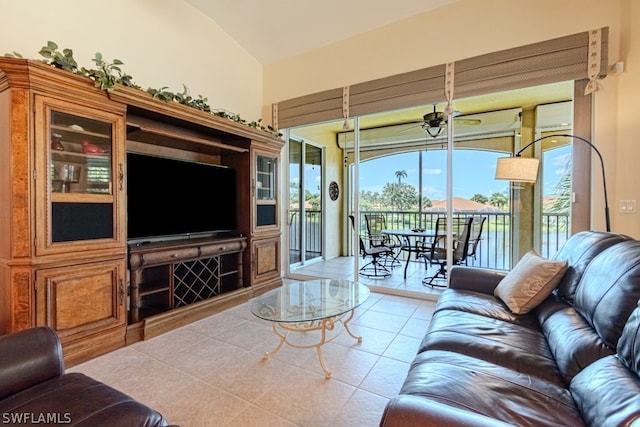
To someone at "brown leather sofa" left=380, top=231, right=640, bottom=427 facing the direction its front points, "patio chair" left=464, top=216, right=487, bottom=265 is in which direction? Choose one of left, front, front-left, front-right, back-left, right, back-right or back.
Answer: right

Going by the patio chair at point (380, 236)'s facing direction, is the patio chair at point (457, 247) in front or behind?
in front

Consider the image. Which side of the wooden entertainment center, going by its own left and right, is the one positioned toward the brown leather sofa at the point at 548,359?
front

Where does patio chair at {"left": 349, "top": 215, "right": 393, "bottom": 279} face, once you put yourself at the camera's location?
facing to the right of the viewer

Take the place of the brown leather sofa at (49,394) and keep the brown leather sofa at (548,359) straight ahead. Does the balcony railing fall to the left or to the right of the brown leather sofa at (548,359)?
left

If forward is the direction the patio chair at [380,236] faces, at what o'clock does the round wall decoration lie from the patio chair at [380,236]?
The round wall decoration is roughly at 6 o'clock from the patio chair.

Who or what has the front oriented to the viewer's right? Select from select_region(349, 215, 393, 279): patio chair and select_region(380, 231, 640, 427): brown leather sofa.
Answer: the patio chair

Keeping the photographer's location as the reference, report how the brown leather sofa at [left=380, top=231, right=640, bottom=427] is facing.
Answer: facing to the left of the viewer

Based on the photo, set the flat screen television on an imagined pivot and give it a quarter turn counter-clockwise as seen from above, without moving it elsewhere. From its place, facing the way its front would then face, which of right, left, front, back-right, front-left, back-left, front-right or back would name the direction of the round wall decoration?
front

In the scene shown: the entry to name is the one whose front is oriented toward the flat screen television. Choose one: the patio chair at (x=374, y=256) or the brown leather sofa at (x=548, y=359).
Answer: the brown leather sofa

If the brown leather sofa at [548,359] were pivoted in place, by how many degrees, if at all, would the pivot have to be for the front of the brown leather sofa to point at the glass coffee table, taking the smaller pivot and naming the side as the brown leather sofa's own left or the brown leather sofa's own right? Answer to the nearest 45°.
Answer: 0° — it already faces it

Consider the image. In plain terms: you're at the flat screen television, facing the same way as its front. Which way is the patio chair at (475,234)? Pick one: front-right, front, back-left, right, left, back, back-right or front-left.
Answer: front-left

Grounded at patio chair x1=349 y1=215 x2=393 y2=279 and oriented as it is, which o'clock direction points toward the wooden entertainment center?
The wooden entertainment center is roughly at 4 o'clock from the patio chair.

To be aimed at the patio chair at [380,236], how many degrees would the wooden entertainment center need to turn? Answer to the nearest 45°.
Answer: approximately 45° to its left

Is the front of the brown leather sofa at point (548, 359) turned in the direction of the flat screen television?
yes
